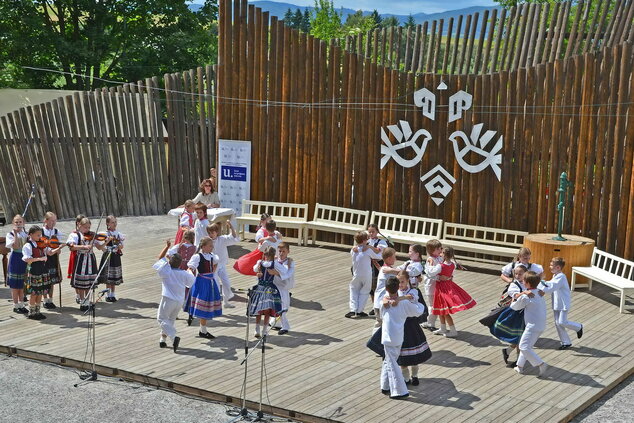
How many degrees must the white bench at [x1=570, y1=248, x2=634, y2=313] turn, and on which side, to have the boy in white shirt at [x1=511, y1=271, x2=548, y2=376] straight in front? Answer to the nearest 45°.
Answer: approximately 45° to its left

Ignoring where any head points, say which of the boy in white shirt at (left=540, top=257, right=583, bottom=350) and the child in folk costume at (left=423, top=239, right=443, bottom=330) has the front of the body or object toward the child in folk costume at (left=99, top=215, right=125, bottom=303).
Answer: the boy in white shirt

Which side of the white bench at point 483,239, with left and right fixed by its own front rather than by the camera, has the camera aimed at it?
front

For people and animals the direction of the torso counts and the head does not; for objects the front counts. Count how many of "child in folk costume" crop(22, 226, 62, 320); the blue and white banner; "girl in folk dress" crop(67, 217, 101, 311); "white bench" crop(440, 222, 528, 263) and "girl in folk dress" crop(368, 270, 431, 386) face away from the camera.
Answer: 0

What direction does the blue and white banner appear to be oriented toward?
toward the camera

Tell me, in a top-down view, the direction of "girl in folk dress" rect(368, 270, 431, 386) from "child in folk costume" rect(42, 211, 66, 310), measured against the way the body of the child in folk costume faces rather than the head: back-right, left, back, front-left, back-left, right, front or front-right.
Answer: front

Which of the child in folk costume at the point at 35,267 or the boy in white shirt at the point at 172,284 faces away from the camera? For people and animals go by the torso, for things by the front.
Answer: the boy in white shirt

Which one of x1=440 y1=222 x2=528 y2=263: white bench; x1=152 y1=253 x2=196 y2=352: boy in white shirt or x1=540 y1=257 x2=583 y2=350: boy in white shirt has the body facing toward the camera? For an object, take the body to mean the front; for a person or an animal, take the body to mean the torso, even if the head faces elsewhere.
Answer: the white bench

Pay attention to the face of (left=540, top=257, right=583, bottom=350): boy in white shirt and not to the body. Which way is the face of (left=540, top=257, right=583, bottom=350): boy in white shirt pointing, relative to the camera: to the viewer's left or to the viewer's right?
to the viewer's left

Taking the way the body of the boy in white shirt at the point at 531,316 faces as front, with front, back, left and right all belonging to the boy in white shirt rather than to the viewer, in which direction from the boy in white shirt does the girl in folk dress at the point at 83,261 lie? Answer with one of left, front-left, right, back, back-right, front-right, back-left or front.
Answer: front-left

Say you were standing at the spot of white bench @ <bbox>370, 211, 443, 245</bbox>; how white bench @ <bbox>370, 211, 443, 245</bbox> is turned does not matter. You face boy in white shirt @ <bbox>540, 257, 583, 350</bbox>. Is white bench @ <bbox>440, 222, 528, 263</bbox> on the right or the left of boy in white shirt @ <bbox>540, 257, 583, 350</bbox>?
left

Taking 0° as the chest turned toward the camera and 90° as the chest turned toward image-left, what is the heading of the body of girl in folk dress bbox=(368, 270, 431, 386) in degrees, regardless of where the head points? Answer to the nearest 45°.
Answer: approximately 45°

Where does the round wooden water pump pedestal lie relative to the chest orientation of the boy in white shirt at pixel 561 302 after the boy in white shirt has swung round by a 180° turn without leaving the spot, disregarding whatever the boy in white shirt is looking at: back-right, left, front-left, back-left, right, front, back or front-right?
left
